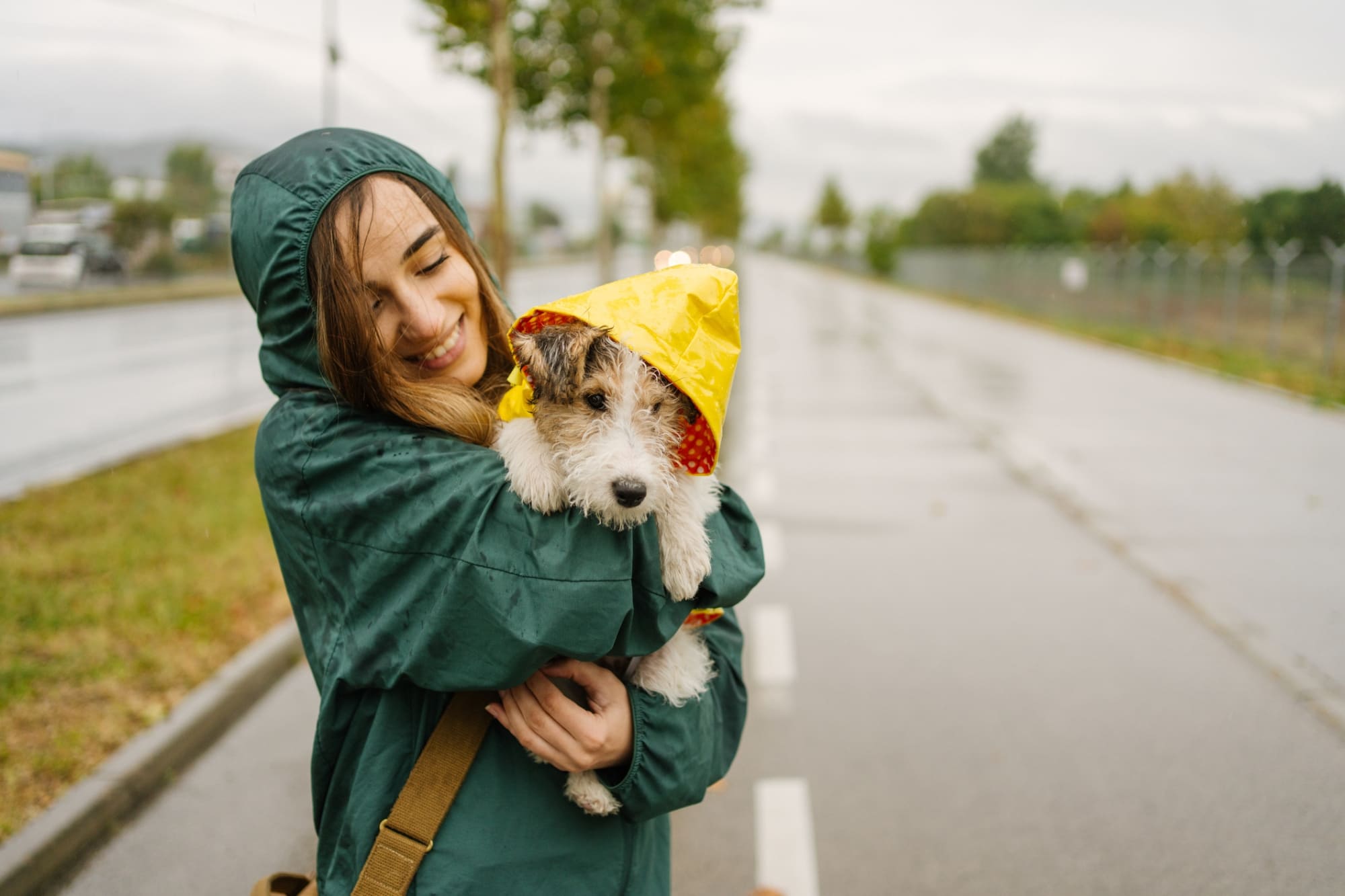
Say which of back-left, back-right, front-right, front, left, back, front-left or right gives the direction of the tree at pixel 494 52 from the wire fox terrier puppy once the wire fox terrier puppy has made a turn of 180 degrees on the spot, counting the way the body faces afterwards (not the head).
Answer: front

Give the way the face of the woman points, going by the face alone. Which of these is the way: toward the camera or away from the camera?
toward the camera

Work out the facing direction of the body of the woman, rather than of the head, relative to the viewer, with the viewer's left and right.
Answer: facing the viewer and to the right of the viewer

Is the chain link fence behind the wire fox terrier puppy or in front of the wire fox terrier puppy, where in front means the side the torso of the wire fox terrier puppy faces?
behind

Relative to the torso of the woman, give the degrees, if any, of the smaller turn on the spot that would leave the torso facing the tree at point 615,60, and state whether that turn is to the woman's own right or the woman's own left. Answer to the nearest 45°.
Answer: approximately 135° to the woman's own left

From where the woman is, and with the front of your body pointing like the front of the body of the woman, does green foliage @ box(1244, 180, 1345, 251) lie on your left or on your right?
on your left

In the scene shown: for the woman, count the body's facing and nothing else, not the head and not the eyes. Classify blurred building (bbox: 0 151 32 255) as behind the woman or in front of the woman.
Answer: behind

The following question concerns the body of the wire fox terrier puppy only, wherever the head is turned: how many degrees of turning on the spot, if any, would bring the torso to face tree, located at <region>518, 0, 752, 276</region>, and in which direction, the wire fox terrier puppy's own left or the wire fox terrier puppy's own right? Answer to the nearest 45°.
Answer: approximately 180°

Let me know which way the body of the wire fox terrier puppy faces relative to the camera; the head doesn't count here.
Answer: toward the camera
